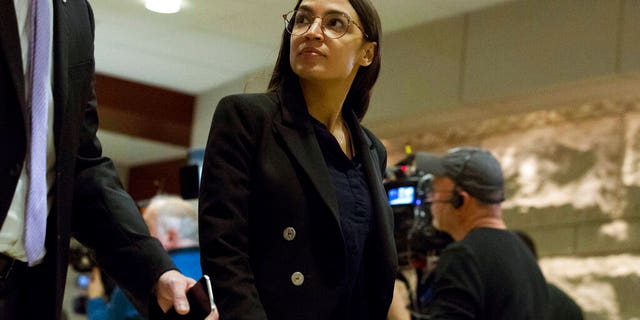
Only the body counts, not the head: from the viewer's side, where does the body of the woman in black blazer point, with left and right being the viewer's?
facing the viewer and to the right of the viewer

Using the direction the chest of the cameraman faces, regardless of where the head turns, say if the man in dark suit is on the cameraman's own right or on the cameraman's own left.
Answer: on the cameraman's own left

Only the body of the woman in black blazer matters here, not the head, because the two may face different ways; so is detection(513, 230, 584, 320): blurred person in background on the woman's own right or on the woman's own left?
on the woman's own left

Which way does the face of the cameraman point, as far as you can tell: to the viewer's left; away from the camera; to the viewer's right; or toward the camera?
to the viewer's left

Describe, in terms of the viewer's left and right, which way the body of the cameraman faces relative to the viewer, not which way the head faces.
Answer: facing away from the viewer and to the left of the viewer
